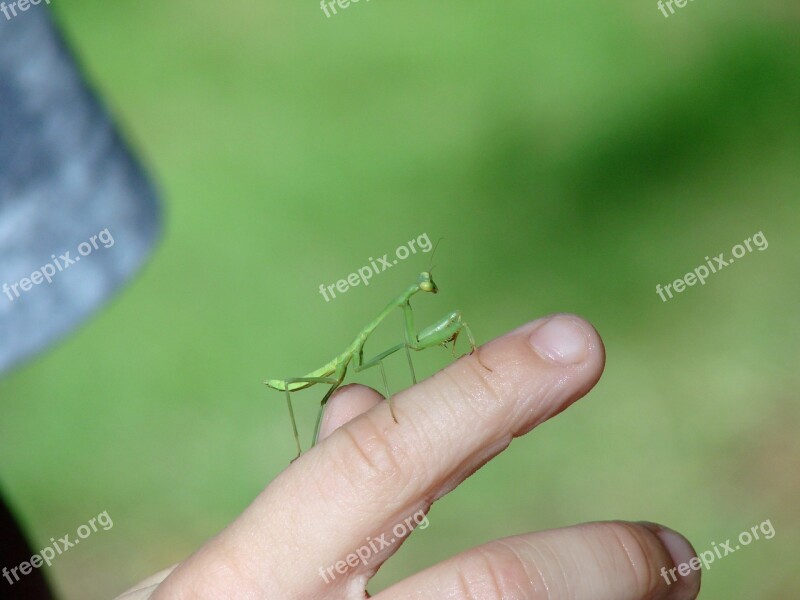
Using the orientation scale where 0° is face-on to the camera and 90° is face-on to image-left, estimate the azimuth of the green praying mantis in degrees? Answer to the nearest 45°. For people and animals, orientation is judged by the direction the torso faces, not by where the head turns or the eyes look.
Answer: approximately 270°
